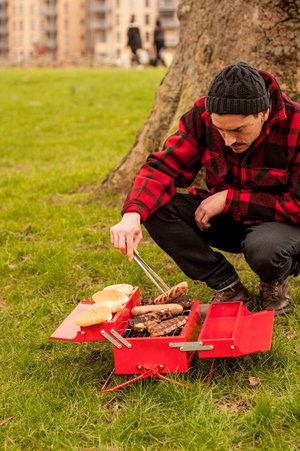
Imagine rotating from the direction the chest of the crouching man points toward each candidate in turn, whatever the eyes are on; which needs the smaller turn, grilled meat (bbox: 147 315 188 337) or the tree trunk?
the grilled meat

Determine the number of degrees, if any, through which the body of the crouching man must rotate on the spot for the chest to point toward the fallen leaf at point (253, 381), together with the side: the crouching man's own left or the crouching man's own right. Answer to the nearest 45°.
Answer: approximately 45° to the crouching man's own left

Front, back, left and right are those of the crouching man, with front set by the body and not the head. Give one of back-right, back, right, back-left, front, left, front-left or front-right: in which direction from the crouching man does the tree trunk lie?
back-right

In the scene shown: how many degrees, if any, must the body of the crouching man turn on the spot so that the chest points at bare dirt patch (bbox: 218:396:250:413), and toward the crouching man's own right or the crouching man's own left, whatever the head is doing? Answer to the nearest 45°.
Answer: approximately 45° to the crouching man's own left

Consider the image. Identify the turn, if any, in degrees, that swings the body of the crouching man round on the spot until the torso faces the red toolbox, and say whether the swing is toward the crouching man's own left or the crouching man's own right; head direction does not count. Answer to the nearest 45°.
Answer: approximately 45° to the crouching man's own left

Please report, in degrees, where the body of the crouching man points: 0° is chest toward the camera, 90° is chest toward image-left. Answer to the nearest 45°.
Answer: approximately 45°

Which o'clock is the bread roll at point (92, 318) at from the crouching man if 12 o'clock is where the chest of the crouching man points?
The bread roll is roughly at 12 o'clock from the crouching man.
